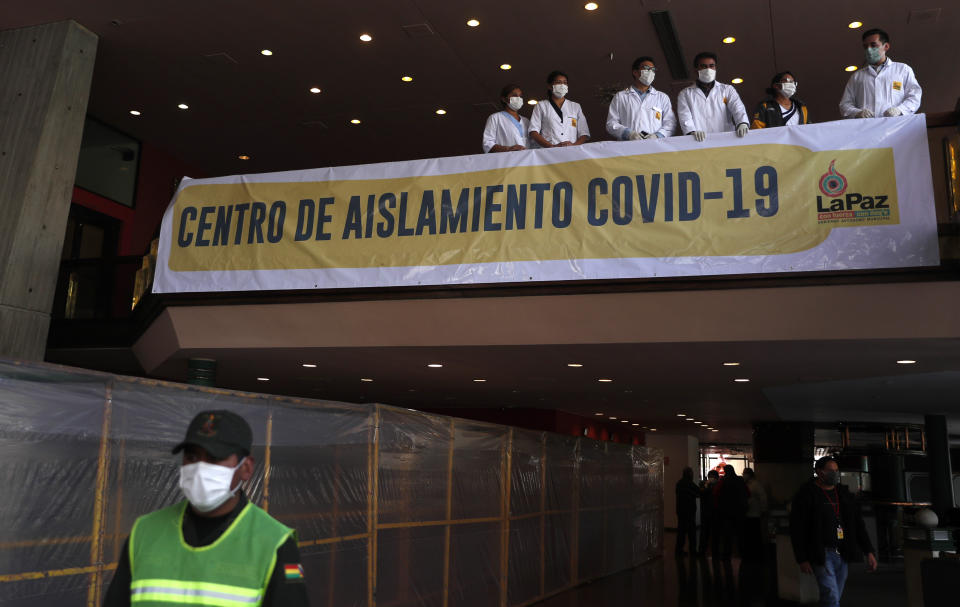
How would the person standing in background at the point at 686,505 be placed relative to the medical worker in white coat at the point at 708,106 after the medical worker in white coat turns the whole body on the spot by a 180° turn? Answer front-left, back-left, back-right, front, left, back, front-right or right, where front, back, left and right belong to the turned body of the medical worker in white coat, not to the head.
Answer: front

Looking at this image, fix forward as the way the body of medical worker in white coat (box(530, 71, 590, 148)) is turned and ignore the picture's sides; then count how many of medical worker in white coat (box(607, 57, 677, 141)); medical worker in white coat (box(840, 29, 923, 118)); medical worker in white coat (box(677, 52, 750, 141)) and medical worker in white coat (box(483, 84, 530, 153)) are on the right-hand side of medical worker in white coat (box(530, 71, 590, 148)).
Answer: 1

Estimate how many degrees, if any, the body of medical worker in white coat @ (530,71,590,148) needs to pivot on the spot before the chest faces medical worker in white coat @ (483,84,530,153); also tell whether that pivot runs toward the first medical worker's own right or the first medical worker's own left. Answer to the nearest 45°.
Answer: approximately 90° to the first medical worker's own right

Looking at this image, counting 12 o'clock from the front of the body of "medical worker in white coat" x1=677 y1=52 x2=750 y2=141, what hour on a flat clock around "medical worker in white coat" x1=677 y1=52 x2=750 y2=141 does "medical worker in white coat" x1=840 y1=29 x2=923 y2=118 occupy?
"medical worker in white coat" x1=840 y1=29 x2=923 y2=118 is roughly at 9 o'clock from "medical worker in white coat" x1=677 y1=52 x2=750 y2=141.

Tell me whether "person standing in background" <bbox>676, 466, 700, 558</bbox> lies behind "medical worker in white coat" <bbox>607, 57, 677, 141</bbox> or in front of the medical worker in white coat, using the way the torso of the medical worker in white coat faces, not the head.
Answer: behind

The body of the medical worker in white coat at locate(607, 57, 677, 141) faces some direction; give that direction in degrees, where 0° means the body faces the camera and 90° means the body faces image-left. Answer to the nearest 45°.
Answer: approximately 0°

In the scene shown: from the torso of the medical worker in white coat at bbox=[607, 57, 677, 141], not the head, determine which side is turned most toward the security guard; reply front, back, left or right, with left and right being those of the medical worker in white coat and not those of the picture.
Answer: front

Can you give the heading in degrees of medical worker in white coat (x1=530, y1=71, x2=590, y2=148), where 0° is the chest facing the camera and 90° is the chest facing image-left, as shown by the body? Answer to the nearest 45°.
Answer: approximately 0°

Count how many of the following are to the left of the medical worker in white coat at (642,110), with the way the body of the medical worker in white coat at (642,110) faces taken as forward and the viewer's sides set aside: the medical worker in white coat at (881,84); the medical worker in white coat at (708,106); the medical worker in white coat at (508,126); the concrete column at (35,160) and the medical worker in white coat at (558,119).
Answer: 2

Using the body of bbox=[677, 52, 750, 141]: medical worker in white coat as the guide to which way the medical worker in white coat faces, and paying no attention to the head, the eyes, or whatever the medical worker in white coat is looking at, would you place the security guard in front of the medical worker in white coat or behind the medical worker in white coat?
in front

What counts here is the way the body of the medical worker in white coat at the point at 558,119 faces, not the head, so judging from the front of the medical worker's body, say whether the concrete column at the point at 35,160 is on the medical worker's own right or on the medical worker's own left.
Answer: on the medical worker's own right

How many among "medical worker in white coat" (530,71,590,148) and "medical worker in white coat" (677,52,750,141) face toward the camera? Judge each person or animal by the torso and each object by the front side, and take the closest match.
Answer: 2

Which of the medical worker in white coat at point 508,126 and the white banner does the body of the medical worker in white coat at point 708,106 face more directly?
the white banner
